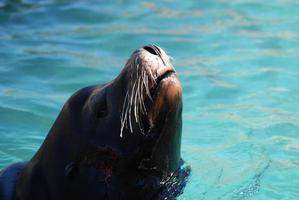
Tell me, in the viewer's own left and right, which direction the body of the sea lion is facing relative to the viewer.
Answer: facing to the right of the viewer
